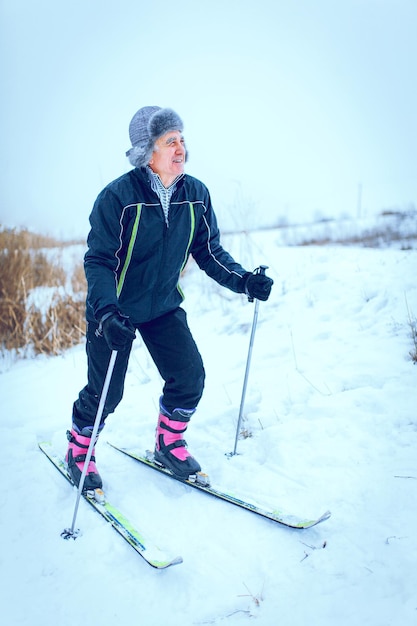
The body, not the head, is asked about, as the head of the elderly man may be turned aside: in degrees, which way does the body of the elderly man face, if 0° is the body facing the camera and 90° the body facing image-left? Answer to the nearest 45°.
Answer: approximately 315°

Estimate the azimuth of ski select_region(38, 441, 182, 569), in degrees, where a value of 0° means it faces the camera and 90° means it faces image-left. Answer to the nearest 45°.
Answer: approximately 315°

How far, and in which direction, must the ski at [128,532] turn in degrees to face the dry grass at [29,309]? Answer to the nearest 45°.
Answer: approximately 135° to its left

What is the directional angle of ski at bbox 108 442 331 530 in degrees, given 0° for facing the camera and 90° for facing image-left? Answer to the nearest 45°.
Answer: approximately 315°

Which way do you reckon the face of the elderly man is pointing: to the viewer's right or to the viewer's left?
to the viewer's right
